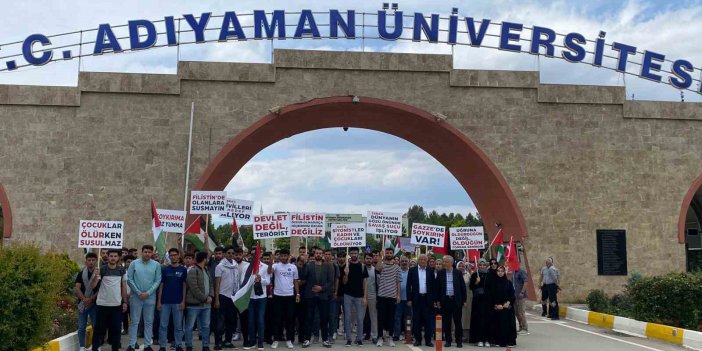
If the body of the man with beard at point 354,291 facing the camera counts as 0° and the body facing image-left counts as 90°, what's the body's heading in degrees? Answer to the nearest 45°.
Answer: approximately 0°

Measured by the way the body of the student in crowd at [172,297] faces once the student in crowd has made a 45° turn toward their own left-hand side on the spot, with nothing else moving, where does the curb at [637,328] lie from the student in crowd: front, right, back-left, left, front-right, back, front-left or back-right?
front-left

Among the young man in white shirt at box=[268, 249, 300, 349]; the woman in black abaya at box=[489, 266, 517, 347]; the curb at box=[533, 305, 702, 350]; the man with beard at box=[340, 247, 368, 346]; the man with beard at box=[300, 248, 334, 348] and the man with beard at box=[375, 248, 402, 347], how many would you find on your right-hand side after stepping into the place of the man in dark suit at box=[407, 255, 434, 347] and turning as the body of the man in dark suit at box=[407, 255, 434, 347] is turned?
4

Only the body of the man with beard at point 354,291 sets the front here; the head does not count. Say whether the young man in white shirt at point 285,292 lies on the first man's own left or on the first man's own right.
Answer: on the first man's own right

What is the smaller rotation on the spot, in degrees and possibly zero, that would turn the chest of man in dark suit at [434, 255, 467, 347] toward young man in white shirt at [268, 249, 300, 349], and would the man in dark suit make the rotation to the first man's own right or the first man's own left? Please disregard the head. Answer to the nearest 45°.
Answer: approximately 90° to the first man's own right

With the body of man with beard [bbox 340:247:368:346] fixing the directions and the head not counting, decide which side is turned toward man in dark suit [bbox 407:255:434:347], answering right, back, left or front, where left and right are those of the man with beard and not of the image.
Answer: left

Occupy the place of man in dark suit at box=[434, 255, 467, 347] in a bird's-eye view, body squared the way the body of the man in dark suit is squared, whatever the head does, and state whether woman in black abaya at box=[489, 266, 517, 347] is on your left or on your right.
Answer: on your left
